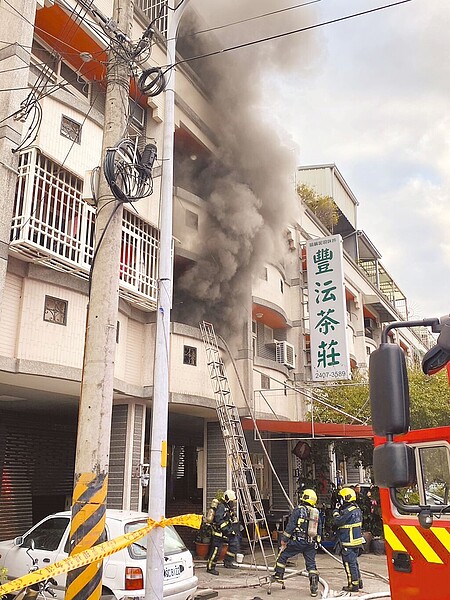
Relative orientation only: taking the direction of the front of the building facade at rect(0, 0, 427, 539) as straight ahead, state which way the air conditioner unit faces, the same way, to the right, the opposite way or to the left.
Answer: the same way

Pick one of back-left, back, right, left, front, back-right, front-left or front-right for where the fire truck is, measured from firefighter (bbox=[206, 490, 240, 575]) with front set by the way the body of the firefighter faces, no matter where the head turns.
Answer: right

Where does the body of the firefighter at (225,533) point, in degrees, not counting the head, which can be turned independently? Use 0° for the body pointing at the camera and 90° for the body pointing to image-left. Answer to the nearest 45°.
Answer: approximately 270°

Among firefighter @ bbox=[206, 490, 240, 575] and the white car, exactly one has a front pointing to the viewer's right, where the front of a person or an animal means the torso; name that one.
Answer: the firefighter

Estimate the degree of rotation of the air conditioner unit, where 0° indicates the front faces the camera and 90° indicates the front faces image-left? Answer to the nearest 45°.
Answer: approximately 315°

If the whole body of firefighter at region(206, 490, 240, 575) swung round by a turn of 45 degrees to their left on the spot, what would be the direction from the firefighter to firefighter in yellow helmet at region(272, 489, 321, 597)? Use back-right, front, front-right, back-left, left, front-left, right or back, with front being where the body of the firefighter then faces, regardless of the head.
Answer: right

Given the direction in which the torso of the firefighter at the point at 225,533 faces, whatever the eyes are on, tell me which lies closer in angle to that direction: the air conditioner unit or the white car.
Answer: the air conditioner unit

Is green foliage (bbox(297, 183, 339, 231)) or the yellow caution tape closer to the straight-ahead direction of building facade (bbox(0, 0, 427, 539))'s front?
the yellow caution tape

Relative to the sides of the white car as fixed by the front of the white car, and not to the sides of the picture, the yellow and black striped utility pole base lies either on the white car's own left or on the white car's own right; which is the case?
on the white car's own left
